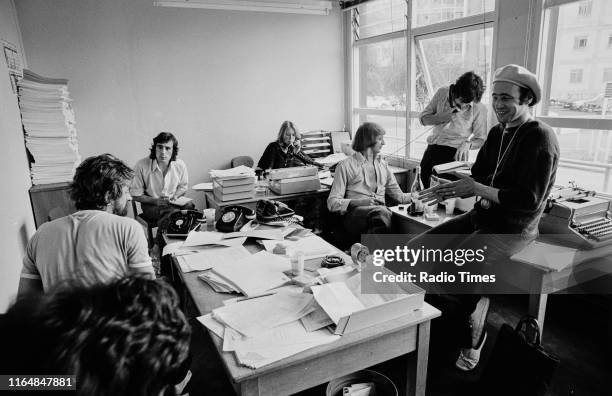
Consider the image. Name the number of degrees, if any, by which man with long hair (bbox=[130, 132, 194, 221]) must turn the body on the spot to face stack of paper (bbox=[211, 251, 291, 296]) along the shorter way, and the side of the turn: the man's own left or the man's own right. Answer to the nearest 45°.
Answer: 0° — they already face it

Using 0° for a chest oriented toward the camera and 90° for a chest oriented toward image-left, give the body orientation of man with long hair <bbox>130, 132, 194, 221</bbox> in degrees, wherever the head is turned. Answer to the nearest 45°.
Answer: approximately 0°

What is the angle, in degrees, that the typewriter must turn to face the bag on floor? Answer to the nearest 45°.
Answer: approximately 45° to its right

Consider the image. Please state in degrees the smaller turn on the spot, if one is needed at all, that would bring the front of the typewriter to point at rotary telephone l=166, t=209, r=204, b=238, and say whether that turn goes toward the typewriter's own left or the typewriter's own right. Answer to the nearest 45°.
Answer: approximately 90° to the typewriter's own right

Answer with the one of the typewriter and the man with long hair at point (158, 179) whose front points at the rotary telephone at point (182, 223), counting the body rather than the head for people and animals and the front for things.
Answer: the man with long hair

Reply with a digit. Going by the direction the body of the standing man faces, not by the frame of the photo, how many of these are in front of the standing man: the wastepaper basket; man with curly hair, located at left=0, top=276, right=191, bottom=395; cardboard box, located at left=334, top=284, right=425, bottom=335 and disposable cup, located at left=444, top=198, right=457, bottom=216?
4

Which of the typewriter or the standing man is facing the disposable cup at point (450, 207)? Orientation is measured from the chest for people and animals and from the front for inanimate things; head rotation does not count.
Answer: the standing man

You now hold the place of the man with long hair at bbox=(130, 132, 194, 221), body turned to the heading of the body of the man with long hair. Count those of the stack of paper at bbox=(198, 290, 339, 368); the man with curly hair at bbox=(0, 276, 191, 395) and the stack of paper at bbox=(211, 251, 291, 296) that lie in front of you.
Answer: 3

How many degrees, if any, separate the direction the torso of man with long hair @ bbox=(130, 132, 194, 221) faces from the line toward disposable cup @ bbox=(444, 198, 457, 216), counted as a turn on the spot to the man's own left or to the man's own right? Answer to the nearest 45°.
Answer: approximately 45° to the man's own left

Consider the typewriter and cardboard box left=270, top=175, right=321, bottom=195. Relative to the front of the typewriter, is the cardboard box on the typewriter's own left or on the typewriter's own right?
on the typewriter's own right

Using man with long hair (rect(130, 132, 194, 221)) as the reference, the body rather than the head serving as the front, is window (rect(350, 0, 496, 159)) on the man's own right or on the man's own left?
on the man's own left

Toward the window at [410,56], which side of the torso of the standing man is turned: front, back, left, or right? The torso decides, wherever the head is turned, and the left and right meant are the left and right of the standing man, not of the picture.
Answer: back

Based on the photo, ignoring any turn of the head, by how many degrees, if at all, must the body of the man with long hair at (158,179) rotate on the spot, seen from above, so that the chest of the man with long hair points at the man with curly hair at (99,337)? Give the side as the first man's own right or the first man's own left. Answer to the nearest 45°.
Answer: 0° — they already face them
